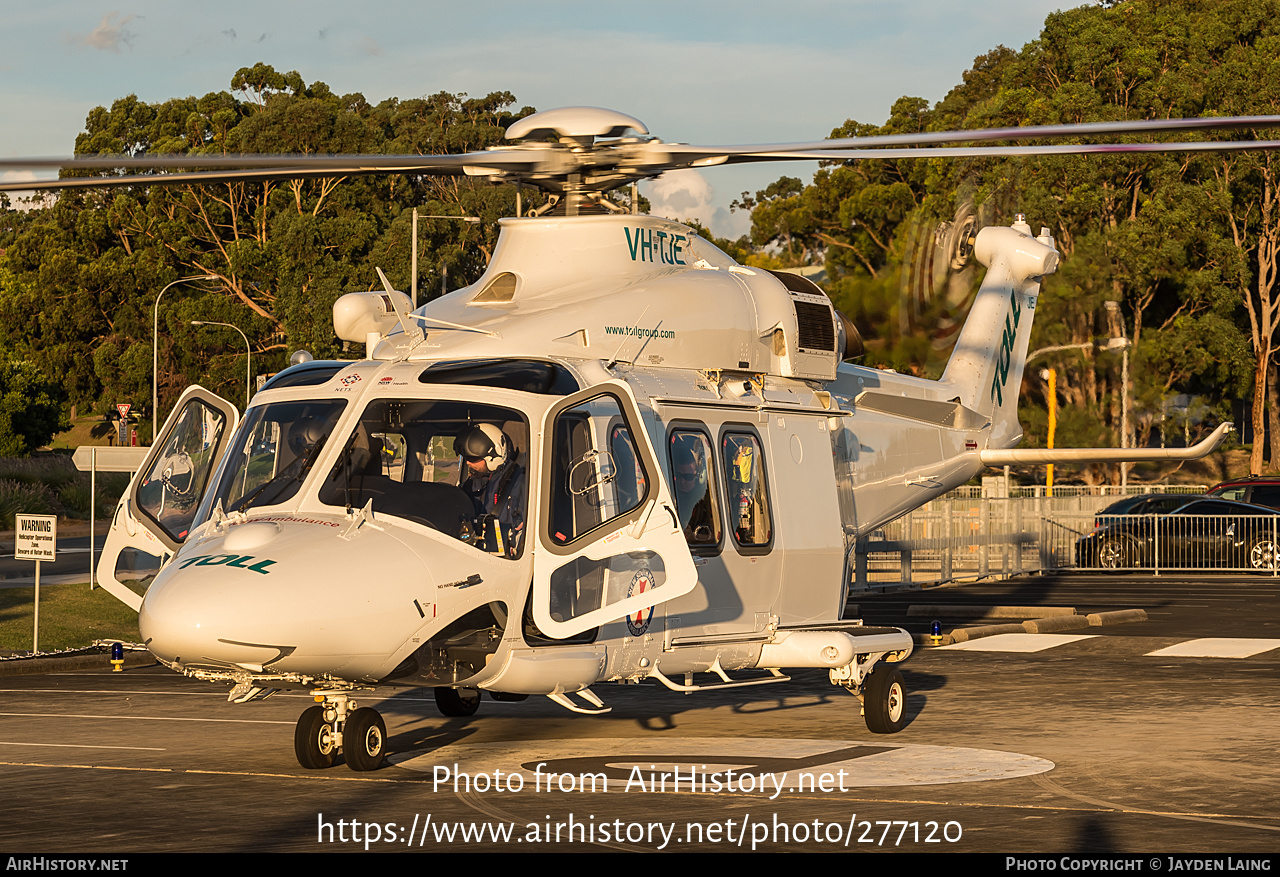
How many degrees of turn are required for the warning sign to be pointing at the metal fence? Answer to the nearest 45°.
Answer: approximately 135° to its left

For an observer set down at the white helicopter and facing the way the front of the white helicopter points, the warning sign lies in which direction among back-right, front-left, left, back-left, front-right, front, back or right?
right

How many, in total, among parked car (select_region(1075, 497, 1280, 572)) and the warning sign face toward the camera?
1

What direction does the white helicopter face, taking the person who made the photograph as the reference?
facing the viewer and to the left of the viewer

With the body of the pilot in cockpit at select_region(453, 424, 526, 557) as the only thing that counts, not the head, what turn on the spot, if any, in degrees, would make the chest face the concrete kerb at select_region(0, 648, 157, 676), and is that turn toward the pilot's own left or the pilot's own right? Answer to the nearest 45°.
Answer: approximately 90° to the pilot's own right

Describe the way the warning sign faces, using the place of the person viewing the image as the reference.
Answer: facing the viewer

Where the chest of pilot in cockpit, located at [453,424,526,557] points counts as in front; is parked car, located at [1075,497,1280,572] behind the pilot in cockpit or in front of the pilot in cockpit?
behind

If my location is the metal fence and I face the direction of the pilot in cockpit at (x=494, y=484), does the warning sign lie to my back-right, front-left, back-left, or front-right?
front-right

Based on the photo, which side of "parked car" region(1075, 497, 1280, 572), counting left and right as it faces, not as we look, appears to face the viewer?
left
